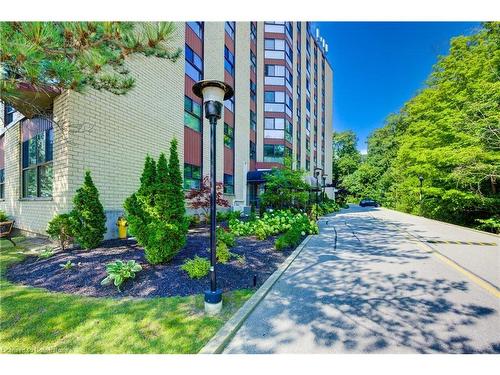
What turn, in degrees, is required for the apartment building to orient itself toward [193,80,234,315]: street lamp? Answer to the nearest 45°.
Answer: approximately 45° to its right

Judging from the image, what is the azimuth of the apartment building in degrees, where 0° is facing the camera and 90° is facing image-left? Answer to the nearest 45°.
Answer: approximately 315°

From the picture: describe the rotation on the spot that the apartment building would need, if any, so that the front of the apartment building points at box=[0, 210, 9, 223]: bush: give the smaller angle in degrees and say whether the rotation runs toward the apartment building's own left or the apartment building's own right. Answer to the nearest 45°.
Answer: approximately 135° to the apartment building's own right

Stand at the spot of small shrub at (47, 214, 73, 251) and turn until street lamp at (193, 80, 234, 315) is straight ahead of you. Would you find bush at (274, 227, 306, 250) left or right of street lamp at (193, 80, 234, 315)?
left

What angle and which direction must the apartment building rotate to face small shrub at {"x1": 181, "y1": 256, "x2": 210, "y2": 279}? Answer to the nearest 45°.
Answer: approximately 45° to its right

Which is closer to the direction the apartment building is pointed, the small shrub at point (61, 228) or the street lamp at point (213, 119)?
the street lamp
